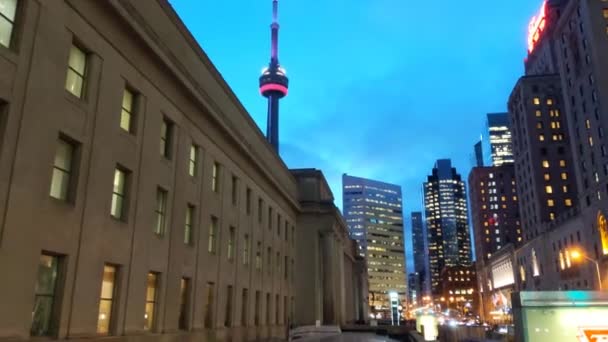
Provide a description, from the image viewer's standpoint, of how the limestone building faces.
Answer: facing the viewer and to the right of the viewer
